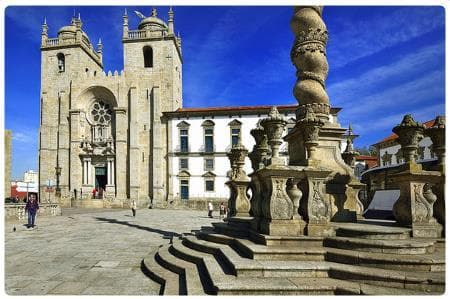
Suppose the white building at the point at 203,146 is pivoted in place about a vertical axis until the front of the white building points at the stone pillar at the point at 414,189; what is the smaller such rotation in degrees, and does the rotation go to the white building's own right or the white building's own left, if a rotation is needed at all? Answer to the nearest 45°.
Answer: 0° — it already faces it

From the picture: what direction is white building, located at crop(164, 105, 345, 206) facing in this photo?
toward the camera

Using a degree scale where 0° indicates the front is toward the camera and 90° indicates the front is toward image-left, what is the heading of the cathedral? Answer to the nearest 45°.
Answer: approximately 0°

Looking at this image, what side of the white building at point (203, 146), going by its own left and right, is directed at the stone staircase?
front

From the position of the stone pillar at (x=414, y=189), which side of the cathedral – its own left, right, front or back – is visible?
front

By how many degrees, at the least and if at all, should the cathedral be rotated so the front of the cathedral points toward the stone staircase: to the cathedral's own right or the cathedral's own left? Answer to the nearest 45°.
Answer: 0° — it already faces it

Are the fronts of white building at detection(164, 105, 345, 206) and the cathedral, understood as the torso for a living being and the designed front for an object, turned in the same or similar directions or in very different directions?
same or similar directions
